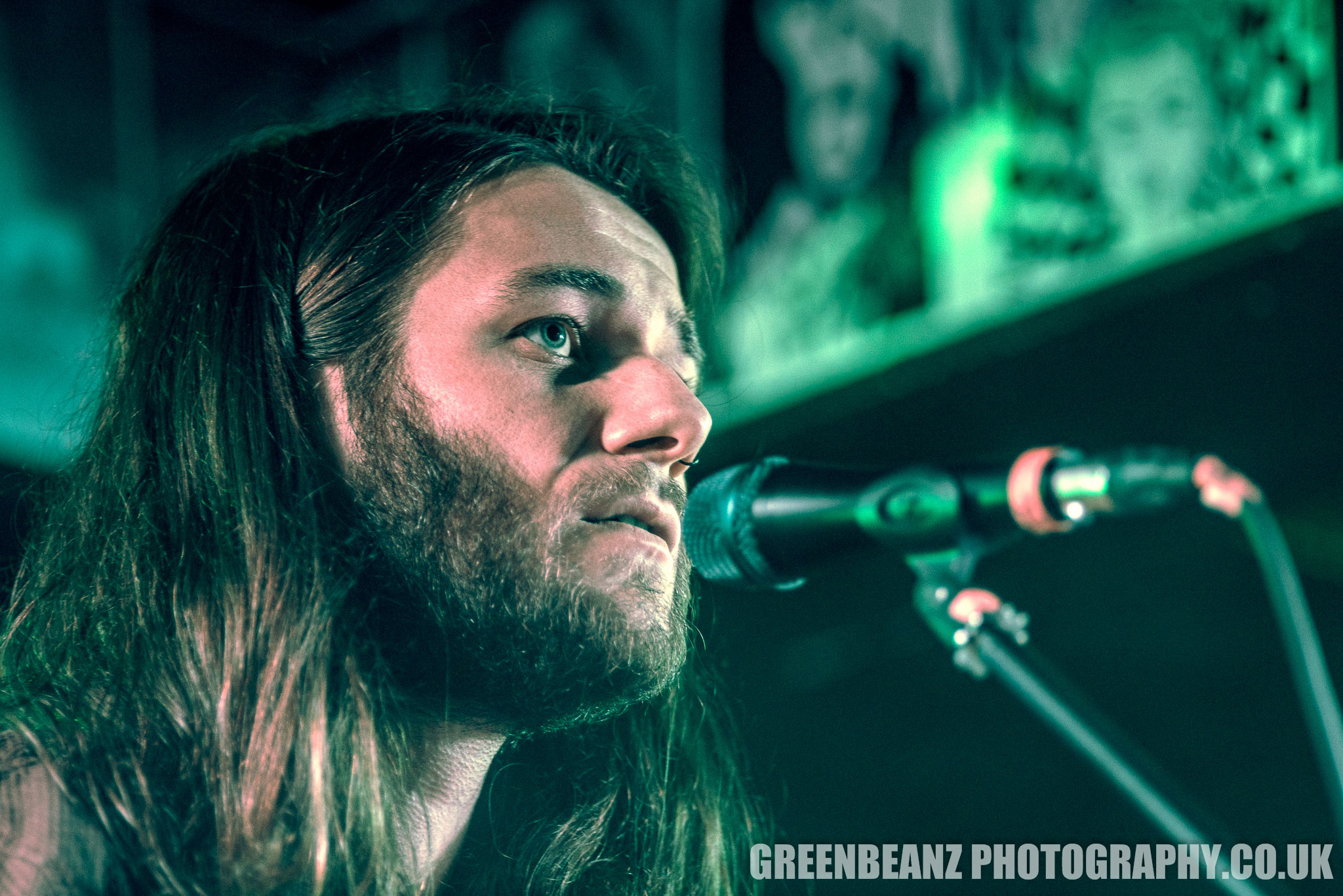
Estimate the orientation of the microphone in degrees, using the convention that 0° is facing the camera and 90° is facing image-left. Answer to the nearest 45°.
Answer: approximately 90°

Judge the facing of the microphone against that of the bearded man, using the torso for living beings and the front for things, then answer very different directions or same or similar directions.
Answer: very different directions

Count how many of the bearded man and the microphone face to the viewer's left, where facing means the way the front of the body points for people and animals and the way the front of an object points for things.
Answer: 1
